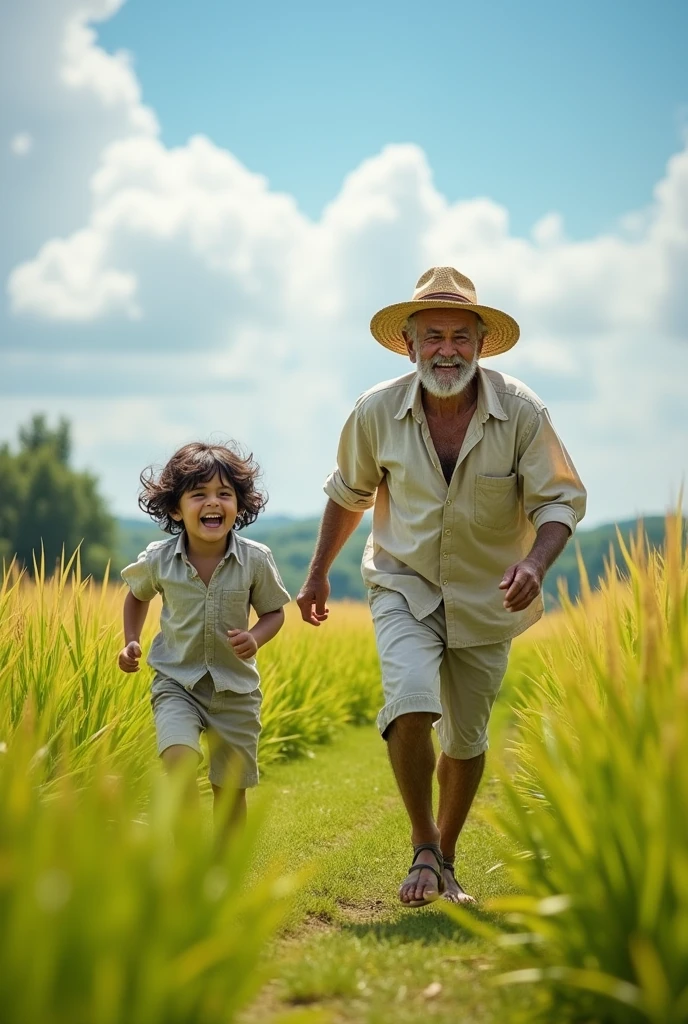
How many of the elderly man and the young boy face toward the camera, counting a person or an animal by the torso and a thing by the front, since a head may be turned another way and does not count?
2

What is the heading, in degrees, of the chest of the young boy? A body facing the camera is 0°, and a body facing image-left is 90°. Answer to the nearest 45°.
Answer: approximately 0°

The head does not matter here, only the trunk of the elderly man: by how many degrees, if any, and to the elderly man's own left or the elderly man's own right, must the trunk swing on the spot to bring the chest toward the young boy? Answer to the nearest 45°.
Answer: approximately 90° to the elderly man's own right

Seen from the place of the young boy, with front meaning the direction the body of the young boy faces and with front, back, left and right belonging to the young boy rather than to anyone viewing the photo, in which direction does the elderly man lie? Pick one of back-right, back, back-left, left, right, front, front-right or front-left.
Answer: left

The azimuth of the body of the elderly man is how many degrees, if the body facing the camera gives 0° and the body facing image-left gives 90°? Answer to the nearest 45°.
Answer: approximately 0°
